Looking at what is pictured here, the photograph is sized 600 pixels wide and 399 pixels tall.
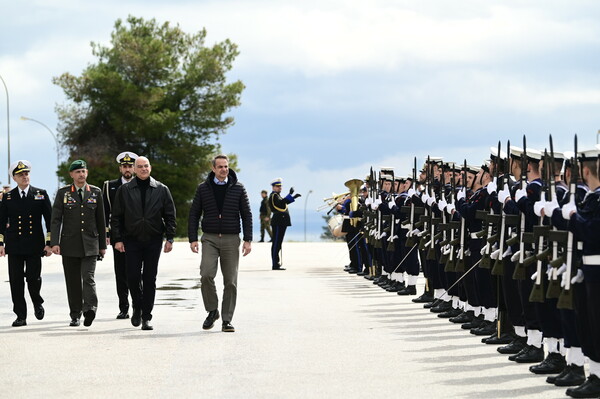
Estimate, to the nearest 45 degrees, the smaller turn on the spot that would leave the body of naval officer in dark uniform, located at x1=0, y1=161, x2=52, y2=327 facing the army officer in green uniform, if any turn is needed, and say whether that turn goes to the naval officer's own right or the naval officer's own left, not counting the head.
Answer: approximately 45° to the naval officer's own left

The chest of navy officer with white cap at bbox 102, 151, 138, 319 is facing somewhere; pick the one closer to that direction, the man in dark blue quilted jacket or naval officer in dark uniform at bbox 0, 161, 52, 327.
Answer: the man in dark blue quilted jacket

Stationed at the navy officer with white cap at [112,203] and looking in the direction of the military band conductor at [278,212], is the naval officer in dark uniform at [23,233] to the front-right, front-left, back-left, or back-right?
back-left

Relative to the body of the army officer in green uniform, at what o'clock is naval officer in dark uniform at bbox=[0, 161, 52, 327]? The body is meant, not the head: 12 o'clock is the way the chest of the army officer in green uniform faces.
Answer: The naval officer in dark uniform is roughly at 4 o'clock from the army officer in green uniform.

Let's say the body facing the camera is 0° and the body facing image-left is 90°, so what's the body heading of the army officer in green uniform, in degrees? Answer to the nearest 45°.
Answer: approximately 0°

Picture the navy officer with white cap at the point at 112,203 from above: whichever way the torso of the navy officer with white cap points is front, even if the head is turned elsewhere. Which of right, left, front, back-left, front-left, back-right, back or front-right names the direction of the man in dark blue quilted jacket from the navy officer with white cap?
front-left
